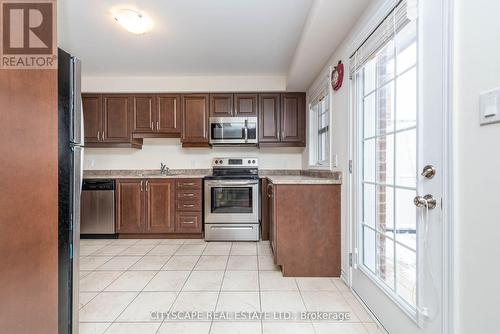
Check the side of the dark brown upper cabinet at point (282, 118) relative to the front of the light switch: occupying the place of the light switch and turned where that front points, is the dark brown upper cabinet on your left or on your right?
on your right

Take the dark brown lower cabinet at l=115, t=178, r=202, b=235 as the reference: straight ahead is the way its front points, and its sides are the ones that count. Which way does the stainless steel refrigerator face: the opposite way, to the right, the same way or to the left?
to the left

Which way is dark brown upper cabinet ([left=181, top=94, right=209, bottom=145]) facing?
toward the camera

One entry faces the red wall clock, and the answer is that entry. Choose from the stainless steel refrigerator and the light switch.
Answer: the stainless steel refrigerator

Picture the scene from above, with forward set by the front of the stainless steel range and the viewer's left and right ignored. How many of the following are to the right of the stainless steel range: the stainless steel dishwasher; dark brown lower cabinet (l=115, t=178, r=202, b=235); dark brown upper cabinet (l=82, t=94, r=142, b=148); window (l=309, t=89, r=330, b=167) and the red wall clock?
3

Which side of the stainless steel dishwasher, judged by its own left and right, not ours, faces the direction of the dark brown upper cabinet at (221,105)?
left

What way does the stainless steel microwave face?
toward the camera

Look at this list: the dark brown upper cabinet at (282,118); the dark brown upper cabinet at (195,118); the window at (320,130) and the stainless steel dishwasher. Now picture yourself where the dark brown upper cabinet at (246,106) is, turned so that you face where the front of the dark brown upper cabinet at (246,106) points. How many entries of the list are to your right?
2

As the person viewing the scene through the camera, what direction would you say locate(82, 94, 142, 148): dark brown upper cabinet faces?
facing the viewer

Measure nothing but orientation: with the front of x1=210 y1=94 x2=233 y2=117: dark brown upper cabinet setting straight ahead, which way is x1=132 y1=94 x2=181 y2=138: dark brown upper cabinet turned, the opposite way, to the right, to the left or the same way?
the same way

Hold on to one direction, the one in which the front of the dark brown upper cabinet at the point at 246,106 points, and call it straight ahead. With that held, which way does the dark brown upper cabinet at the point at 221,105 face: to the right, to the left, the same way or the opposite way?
the same way

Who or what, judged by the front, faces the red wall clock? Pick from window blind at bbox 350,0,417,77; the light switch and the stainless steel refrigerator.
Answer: the stainless steel refrigerator

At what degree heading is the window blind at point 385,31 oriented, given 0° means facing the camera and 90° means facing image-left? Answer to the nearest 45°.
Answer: approximately 45°

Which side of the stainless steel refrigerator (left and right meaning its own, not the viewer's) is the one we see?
right

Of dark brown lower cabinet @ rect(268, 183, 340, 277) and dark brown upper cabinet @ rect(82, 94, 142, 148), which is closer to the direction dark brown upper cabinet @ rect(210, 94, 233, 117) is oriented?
the dark brown lower cabinet

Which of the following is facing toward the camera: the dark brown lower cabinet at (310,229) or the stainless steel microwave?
the stainless steel microwave

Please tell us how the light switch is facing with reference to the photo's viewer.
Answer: facing the viewer and to the left of the viewer

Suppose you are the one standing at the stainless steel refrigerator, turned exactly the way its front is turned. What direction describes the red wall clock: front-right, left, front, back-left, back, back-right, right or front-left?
front
